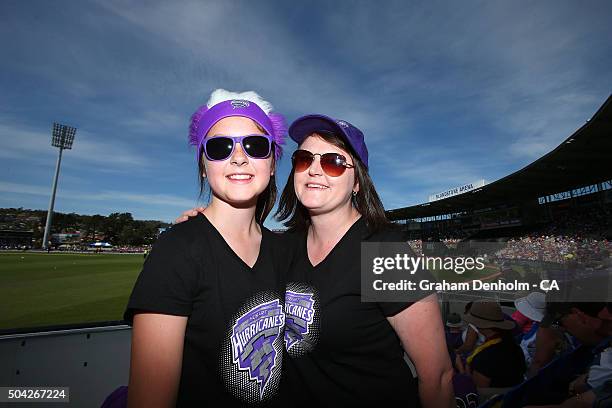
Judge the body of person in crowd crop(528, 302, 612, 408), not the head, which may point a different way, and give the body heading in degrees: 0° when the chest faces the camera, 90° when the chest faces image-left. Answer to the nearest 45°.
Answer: approximately 90°

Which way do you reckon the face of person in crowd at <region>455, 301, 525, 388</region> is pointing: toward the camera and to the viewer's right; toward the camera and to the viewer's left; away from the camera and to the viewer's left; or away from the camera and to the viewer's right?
away from the camera and to the viewer's left

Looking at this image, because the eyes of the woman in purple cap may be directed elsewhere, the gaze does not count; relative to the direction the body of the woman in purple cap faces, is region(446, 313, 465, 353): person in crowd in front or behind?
behind

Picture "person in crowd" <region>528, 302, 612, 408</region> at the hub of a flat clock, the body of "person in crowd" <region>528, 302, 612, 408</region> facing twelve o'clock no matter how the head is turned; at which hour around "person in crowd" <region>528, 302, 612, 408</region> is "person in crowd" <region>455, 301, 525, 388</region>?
"person in crowd" <region>455, 301, 525, 388</region> is roughly at 1 o'clock from "person in crowd" <region>528, 302, 612, 408</region>.

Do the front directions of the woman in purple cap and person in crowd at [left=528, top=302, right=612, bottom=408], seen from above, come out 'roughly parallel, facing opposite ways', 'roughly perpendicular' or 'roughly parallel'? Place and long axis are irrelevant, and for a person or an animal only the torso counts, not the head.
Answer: roughly perpendicular
